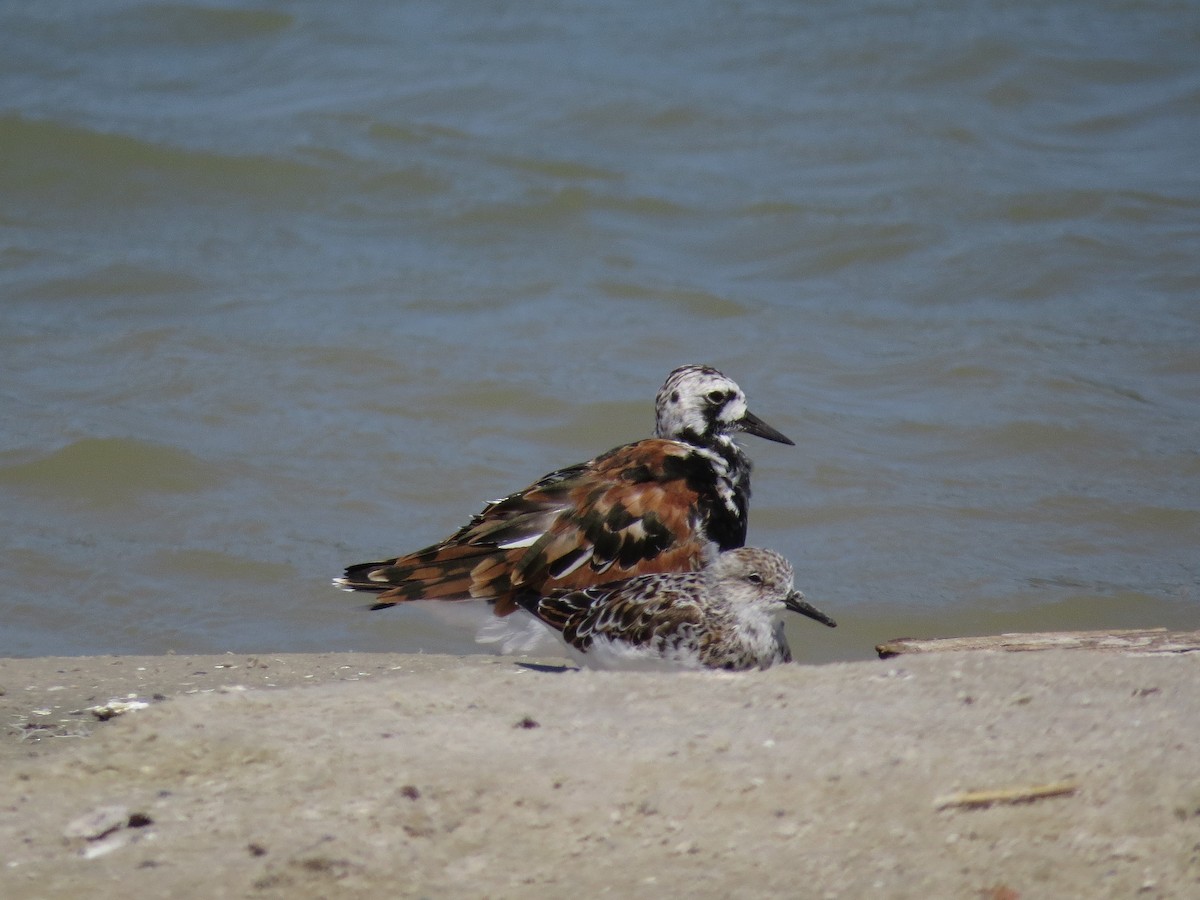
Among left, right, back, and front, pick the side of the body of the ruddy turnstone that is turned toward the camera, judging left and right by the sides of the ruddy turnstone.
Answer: right

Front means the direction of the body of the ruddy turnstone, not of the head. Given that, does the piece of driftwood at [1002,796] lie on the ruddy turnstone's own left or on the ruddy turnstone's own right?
on the ruddy turnstone's own right

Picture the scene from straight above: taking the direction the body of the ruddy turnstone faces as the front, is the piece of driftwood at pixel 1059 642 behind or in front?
in front
